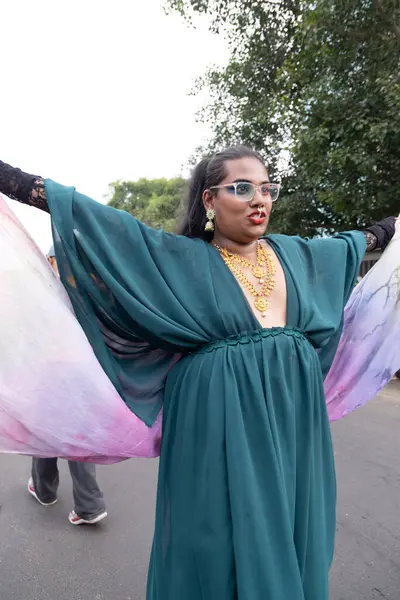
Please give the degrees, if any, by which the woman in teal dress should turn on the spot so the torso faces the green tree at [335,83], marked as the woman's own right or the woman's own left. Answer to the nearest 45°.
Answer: approximately 135° to the woman's own left

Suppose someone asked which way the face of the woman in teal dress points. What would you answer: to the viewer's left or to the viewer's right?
to the viewer's right

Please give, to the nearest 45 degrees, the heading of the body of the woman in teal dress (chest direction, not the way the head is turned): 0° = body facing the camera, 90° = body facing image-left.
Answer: approximately 315°
